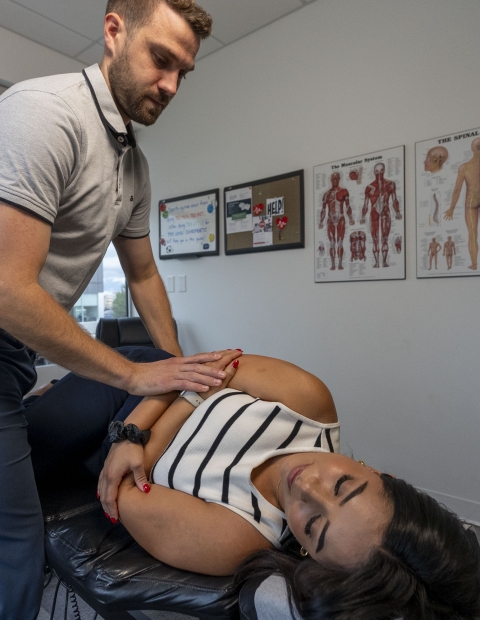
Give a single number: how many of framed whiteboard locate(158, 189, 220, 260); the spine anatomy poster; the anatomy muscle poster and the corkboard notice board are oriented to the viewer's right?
0

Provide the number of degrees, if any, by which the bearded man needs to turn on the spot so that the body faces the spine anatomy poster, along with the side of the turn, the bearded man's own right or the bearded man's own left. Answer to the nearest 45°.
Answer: approximately 45° to the bearded man's own left

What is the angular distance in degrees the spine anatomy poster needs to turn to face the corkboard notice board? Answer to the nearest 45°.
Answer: approximately 45° to its right

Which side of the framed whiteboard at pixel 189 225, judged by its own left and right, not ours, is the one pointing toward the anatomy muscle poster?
left

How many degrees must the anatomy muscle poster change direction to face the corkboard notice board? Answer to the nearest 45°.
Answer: approximately 90° to its right

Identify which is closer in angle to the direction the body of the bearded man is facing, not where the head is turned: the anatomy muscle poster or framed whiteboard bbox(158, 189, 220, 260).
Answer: the anatomy muscle poster

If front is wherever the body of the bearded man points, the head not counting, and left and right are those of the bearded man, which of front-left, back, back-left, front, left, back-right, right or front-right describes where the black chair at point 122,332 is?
back-left

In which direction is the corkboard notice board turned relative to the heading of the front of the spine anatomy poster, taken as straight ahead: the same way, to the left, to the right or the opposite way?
the same way

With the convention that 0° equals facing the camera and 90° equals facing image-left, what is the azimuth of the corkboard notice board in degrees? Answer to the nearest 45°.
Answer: approximately 45°

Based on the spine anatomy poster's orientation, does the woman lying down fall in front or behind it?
in front

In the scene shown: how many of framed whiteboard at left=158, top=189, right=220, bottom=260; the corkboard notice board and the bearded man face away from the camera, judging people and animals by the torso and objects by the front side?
0

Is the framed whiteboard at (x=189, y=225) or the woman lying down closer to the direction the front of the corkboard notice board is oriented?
the woman lying down

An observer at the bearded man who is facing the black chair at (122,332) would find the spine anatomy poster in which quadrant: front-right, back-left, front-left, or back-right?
front-right

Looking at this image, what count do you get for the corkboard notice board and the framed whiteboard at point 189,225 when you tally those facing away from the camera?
0
